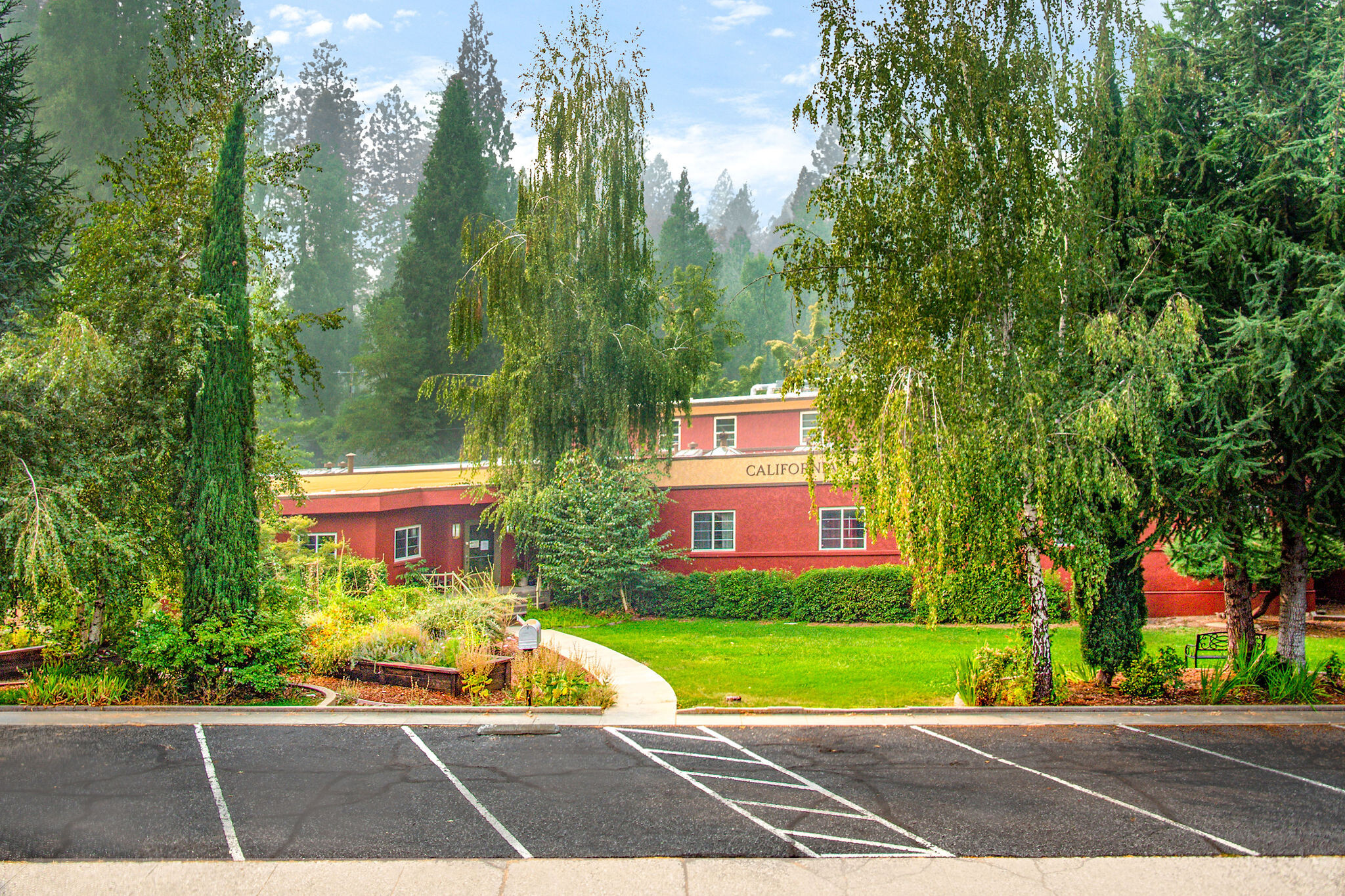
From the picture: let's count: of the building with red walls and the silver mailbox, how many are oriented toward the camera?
2

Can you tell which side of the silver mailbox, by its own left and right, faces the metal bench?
left

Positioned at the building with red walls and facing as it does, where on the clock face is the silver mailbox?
The silver mailbox is roughly at 12 o'clock from the building with red walls.

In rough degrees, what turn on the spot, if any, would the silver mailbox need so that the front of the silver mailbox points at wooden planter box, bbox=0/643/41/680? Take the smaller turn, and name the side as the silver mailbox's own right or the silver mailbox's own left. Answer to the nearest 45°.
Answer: approximately 90° to the silver mailbox's own right

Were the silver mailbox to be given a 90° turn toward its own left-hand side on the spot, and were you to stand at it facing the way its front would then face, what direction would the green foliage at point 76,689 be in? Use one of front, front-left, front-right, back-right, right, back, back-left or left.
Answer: back

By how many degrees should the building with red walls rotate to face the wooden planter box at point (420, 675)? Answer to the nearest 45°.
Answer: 0° — it already faces it

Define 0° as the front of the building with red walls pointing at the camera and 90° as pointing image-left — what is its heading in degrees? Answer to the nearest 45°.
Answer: approximately 0°

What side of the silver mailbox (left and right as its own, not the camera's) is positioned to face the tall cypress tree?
right

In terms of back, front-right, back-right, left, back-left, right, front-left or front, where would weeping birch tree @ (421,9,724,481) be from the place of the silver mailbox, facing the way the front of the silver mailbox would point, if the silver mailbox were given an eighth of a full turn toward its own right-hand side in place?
back-right

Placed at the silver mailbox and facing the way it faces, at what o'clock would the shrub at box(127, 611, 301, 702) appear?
The shrub is roughly at 3 o'clock from the silver mailbox.
